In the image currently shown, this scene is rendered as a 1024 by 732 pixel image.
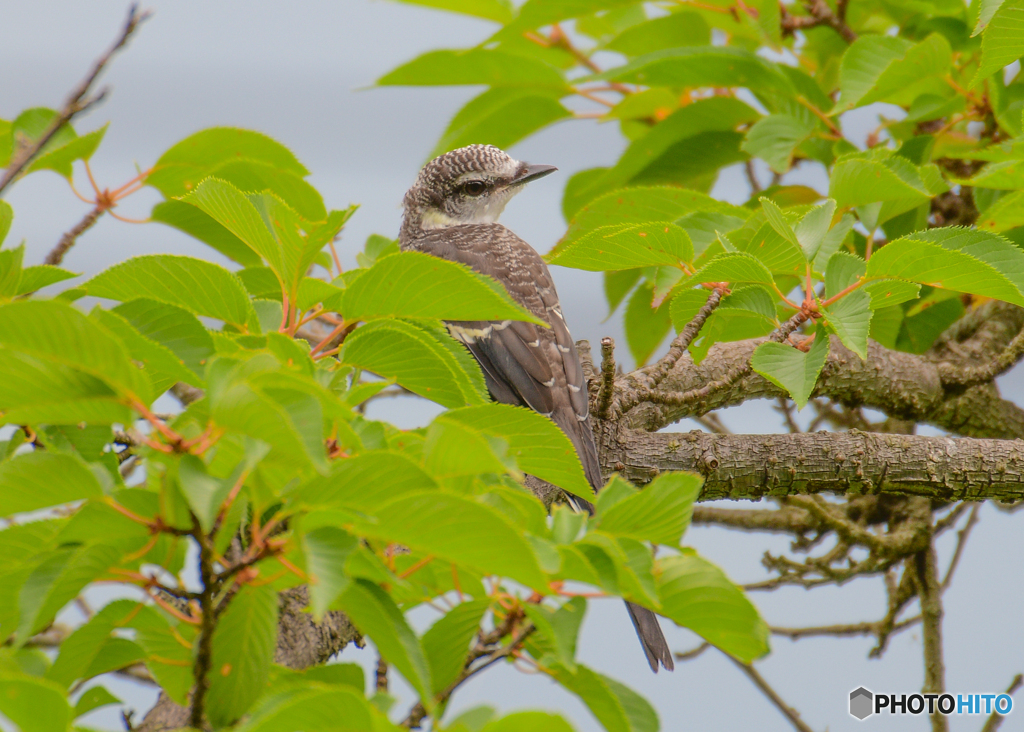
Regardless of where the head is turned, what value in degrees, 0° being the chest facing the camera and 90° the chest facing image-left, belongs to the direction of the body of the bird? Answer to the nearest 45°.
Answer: approximately 135°

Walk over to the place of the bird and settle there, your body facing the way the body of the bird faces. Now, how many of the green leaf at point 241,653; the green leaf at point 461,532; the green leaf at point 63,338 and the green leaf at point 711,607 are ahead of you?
0

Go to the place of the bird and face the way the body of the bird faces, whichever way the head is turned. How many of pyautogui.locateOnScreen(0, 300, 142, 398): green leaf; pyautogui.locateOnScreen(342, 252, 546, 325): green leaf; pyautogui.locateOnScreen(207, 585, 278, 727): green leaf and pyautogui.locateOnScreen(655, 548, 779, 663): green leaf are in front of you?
0

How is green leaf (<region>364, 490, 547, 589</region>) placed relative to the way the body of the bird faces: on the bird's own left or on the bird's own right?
on the bird's own left

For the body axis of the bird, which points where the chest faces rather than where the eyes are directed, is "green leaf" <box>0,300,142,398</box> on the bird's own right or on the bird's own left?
on the bird's own left

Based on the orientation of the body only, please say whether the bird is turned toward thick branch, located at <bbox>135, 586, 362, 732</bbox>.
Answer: no

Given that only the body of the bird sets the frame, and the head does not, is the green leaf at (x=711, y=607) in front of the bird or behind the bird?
behind

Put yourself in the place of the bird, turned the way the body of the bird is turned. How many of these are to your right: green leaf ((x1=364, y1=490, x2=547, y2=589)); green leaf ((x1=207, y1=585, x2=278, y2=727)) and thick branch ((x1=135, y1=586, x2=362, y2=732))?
0

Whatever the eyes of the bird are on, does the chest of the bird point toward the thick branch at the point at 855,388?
no
